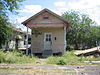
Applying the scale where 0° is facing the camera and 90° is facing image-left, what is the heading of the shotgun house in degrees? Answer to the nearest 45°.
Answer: approximately 0°

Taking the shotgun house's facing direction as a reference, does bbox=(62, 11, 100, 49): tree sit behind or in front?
behind
